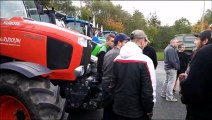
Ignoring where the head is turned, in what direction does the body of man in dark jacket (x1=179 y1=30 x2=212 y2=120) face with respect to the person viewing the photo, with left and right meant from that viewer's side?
facing away from the viewer and to the left of the viewer

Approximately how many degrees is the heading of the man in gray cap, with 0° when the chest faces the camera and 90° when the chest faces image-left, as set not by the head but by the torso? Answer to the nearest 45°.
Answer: approximately 225°

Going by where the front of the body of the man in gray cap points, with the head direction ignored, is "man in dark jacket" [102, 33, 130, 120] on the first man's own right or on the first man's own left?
on the first man's own left

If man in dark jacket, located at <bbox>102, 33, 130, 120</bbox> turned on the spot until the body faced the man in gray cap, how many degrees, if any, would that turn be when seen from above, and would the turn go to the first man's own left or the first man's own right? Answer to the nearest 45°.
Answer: approximately 90° to the first man's own right

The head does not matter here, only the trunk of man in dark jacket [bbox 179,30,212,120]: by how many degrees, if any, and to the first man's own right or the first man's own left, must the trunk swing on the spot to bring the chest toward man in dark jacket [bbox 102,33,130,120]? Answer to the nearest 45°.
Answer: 0° — they already face them
